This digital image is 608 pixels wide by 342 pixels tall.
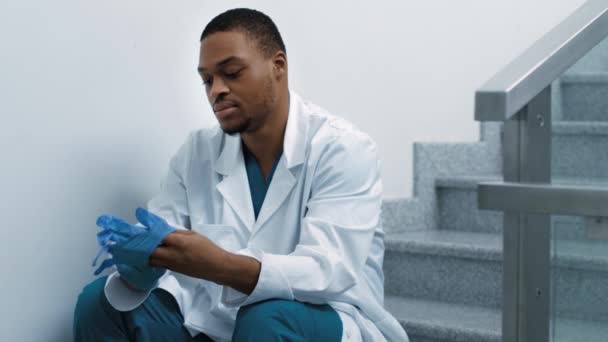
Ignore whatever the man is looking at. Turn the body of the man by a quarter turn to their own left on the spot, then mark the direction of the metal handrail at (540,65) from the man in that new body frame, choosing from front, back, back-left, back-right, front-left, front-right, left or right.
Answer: front

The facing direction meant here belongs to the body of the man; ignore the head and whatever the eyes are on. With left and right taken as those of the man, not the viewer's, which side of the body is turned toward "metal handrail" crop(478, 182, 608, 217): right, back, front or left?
left

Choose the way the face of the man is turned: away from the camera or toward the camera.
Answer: toward the camera

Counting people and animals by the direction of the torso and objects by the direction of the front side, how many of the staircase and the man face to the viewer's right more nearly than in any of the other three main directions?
0

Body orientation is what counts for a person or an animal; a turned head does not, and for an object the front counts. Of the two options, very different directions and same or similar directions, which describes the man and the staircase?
same or similar directions

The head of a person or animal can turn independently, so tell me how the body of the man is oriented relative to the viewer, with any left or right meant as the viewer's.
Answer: facing the viewer and to the left of the viewer
